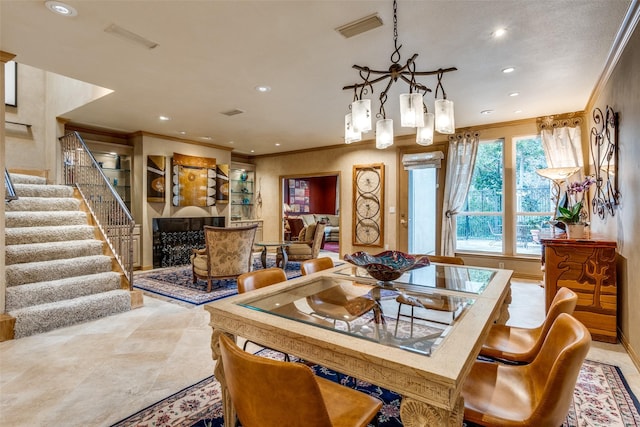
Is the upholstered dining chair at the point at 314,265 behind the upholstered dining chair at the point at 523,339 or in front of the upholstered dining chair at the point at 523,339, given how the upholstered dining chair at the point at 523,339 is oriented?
in front

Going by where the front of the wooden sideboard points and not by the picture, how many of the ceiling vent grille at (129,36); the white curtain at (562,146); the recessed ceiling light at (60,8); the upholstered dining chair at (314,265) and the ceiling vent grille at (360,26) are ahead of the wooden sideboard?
4

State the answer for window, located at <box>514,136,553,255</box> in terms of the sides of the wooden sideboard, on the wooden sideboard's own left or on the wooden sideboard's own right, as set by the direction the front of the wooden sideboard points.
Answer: on the wooden sideboard's own right

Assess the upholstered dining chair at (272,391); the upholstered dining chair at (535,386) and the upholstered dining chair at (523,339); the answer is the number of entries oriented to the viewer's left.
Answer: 2

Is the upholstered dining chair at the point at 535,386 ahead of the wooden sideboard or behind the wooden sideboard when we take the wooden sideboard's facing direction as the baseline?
ahead

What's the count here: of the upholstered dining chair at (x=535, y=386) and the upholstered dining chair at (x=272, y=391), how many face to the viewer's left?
1

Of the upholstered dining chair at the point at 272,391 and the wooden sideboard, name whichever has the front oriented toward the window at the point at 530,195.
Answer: the upholstered dining chair

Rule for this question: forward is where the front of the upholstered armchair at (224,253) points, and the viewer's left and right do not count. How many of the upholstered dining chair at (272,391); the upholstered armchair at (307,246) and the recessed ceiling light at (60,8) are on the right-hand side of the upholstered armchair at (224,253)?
1

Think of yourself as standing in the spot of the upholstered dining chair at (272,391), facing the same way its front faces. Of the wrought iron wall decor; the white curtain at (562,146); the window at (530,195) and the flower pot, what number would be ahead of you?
4

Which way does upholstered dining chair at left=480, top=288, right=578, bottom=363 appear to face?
to the viewer's left

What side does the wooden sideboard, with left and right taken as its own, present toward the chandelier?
front

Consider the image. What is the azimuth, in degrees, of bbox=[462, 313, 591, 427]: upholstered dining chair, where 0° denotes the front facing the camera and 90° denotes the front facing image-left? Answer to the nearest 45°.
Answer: approximately 90°

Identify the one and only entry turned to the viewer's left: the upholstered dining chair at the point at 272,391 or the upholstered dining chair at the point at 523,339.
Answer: the upholstered dining chair at the point at 523,339

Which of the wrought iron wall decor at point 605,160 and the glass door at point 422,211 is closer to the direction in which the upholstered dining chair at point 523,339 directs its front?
the glass door

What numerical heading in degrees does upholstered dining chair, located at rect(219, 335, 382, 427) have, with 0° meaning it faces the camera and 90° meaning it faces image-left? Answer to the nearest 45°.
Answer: approximately 225°
